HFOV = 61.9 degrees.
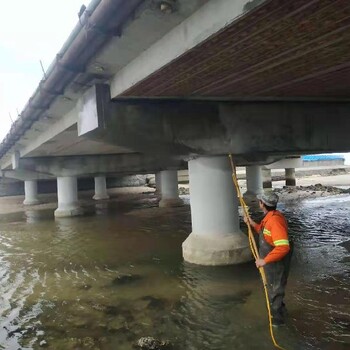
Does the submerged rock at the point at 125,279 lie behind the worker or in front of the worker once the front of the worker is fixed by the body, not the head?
in front

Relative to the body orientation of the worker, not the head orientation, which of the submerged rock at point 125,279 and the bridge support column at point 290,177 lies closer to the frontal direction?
the submerged rock

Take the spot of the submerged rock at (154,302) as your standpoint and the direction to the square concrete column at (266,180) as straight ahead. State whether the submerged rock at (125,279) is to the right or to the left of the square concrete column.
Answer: left

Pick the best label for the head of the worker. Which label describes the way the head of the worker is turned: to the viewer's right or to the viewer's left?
to the viewer's left

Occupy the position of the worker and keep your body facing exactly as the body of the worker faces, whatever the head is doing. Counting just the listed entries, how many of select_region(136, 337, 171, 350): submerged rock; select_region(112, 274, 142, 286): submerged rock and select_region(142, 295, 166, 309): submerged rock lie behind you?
0

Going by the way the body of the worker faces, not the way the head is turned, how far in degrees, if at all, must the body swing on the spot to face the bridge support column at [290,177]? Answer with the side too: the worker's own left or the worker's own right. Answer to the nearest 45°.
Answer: approximately 90° to the worker's own right

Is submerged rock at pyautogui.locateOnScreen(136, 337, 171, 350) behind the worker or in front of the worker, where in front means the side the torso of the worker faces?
in front

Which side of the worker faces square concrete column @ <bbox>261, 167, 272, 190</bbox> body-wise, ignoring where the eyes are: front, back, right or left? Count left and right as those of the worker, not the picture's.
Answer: right

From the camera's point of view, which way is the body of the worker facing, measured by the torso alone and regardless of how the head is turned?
to the viewer's left

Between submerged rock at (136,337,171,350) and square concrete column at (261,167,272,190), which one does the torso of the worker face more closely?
the submerged rock
